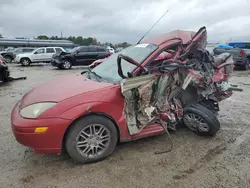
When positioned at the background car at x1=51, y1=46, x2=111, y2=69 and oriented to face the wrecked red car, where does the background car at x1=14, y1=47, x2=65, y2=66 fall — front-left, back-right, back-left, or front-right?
back-right

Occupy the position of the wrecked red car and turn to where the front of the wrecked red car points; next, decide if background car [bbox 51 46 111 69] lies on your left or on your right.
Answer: on your right

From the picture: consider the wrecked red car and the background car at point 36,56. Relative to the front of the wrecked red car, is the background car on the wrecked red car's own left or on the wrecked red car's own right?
on the wrecked red car's own right

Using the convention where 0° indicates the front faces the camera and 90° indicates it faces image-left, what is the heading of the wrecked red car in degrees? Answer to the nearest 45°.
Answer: approximately 45°

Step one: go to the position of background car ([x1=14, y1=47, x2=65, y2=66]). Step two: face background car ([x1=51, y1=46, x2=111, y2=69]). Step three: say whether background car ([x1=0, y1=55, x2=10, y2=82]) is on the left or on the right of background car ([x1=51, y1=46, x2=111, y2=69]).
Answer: right

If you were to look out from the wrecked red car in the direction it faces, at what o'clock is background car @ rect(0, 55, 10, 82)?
The background car is roughly at 3 o'clock from the wrecked red car.
